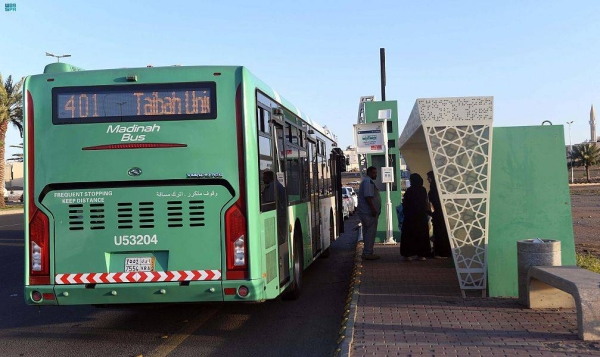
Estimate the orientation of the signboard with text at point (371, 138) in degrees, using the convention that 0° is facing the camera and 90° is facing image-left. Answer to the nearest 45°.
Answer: approximately 0°

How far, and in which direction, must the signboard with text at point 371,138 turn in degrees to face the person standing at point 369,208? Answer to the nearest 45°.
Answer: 0° — it already faces them

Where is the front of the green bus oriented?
away from the camera

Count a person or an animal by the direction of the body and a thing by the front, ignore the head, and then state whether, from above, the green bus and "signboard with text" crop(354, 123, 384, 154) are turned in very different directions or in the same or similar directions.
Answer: very different directions
